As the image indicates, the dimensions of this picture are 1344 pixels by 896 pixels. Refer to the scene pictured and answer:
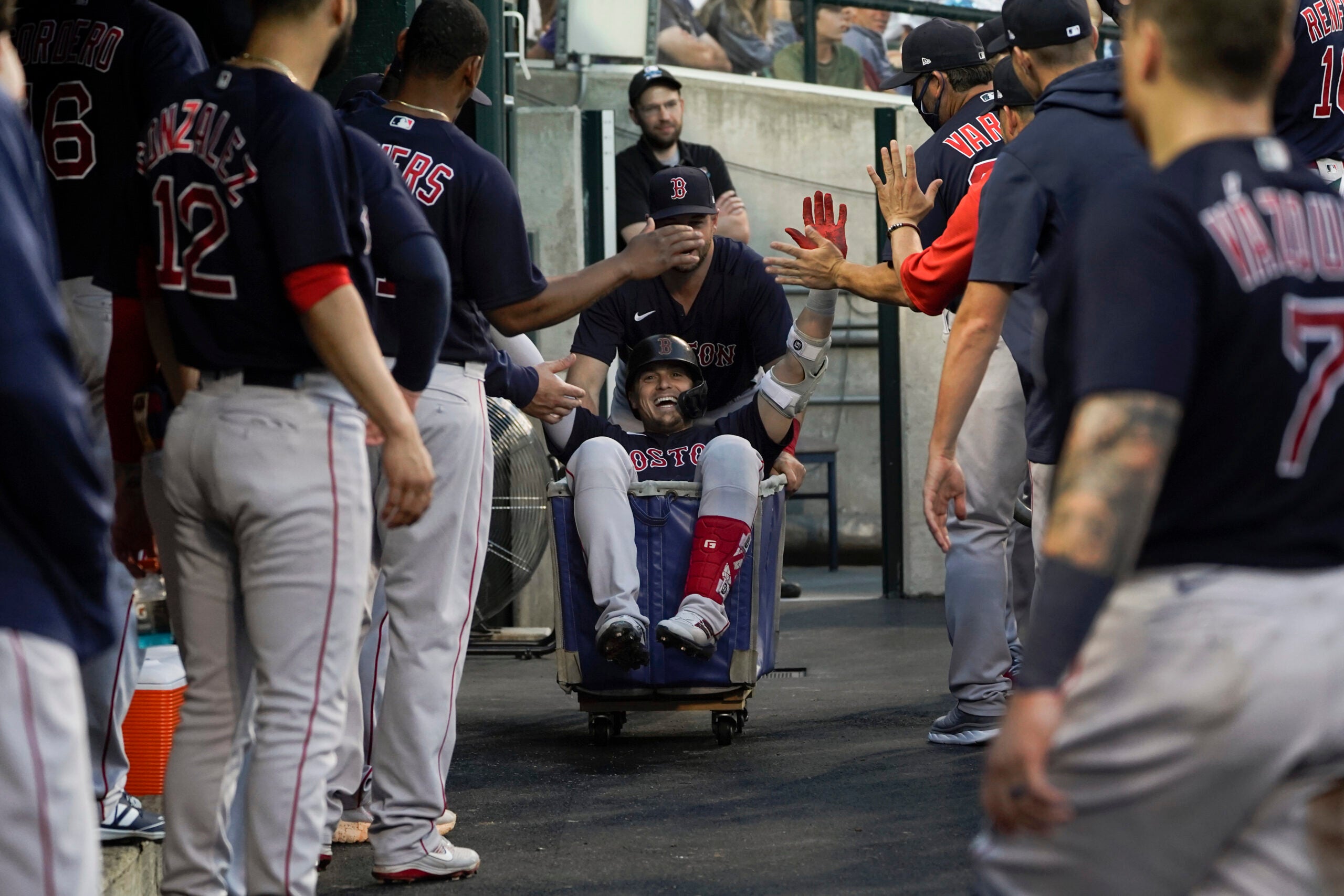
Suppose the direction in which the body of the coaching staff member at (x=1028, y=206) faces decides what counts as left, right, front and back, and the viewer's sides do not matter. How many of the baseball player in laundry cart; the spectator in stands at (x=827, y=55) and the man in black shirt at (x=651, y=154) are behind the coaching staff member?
0

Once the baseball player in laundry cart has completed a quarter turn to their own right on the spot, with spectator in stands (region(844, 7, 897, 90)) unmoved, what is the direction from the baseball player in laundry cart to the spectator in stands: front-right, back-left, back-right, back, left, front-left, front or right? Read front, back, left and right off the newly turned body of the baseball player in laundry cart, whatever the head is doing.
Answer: right

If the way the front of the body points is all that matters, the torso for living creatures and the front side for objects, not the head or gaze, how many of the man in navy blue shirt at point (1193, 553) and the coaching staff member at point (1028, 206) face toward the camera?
0

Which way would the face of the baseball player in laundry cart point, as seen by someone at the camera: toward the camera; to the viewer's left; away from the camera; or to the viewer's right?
toward the camera

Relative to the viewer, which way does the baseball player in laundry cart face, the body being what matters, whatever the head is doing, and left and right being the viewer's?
facing the viewer

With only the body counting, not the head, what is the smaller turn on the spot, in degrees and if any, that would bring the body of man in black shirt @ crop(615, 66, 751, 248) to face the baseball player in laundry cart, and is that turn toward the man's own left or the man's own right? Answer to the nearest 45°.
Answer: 0° — they already face them

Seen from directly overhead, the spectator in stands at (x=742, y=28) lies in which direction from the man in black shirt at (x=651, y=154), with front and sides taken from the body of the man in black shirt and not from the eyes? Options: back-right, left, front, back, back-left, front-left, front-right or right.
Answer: back

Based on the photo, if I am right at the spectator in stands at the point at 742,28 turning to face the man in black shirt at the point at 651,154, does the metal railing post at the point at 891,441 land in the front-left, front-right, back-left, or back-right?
front-left

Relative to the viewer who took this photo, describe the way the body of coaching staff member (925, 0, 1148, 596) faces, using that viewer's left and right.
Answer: facing away from the viewer and to the left of the viewer

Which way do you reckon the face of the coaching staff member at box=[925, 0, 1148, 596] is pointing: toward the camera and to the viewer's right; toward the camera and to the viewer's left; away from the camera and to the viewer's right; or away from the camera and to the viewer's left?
away from the camera and to the viewer's left

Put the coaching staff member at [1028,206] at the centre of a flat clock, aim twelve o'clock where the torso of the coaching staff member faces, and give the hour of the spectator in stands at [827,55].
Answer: The spectator in stands is roughly at 1 o'clock from the coaching staff member.

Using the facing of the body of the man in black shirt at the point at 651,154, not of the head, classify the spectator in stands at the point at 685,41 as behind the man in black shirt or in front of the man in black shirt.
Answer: behind

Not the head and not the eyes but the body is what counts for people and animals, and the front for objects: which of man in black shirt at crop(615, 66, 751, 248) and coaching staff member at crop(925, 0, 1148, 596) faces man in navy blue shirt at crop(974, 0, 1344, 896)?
man in black shirt at crop(615, 66, 751, 248)

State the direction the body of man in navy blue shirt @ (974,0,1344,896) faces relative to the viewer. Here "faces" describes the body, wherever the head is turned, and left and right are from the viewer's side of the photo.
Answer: facing away from the viewer and to the left of the viewer

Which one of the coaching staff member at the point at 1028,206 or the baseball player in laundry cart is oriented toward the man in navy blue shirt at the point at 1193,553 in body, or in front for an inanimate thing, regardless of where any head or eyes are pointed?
the baseball player in laundry cart

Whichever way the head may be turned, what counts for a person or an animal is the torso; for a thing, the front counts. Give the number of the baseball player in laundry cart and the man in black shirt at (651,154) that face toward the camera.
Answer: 2

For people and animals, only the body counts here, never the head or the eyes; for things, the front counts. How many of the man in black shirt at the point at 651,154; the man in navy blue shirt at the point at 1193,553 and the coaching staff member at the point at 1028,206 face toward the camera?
1

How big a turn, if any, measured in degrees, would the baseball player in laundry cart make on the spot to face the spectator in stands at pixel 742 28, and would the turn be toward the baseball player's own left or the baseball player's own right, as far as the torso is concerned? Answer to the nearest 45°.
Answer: approximately 180°

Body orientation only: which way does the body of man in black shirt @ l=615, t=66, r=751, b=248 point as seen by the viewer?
toward the camera

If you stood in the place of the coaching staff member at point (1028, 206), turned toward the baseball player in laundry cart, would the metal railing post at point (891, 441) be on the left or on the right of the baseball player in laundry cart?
right

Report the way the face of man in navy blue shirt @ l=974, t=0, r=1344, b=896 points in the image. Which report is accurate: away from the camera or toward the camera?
away from the camera

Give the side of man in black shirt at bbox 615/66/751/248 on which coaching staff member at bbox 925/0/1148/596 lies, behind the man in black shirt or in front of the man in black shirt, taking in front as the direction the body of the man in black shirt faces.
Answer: in front
